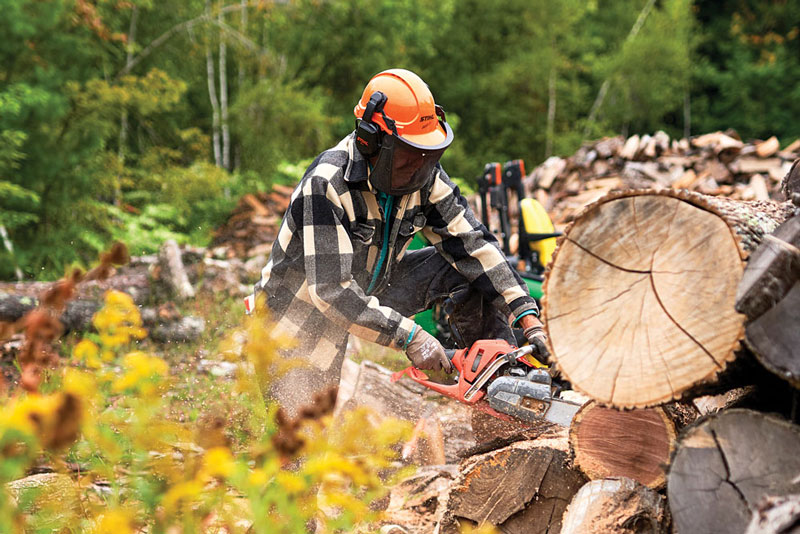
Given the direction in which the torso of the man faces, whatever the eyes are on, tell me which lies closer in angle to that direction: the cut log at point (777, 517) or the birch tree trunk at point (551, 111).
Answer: the cut log

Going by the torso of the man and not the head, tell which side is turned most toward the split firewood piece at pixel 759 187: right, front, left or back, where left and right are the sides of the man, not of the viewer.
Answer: left

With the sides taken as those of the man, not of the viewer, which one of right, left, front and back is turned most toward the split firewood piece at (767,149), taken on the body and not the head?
left

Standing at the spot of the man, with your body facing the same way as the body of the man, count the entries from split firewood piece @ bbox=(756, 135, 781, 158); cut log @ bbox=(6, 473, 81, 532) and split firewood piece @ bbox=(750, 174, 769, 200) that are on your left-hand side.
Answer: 2

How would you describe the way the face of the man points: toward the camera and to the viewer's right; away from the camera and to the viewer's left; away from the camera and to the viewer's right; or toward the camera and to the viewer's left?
toward the camera and to the viewer's right

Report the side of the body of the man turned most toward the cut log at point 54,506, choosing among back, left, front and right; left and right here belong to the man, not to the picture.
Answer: right

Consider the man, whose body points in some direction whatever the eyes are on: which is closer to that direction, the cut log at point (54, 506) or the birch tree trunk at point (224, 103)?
the cut log

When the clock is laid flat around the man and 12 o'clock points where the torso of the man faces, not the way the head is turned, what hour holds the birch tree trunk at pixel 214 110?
The birch tree trunk is roughly at 7 o'clock from the man.

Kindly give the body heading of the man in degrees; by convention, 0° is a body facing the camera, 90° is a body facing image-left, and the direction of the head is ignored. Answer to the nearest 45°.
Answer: approximately 315°

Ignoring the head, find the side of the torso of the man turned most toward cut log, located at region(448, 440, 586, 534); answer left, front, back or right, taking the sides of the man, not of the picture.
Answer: front

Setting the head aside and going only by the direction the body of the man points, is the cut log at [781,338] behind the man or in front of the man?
in front

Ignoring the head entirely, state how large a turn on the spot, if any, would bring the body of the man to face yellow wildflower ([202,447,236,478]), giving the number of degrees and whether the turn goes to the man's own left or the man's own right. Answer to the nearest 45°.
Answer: approximately 45° to the man's own right

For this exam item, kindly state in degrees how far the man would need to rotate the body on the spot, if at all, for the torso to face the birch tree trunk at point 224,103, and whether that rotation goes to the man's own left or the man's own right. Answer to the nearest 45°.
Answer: approximately 135° to the man's own left

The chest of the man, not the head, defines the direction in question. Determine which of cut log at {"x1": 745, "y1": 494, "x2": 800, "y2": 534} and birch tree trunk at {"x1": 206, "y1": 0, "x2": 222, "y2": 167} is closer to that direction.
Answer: the cut log

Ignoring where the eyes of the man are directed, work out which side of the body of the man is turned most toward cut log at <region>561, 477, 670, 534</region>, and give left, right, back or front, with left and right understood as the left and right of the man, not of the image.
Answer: front

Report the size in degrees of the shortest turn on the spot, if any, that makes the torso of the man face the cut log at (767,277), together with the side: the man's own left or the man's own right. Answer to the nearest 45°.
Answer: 0° — they already face it
